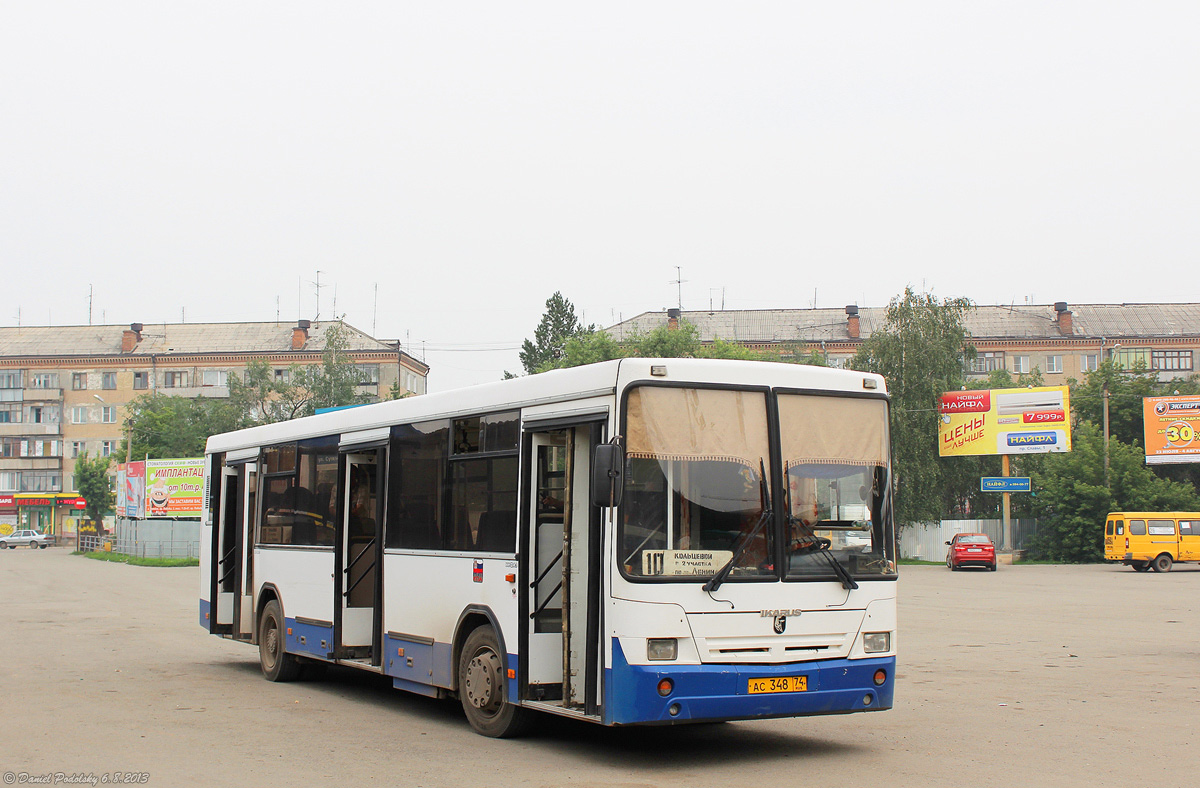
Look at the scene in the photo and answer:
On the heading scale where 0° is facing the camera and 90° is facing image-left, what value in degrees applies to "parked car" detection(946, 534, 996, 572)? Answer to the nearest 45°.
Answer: approximately 180°

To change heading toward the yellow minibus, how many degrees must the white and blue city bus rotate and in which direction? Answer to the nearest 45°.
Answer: approximately 90° to its left

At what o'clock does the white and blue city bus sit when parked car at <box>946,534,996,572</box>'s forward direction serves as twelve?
The white and blue city bus is roughly at 6 o'clock from the parked car.

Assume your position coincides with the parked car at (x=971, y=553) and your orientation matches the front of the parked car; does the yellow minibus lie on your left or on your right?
on your right

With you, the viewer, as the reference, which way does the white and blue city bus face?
facing the viewer and to the right of the viewer
